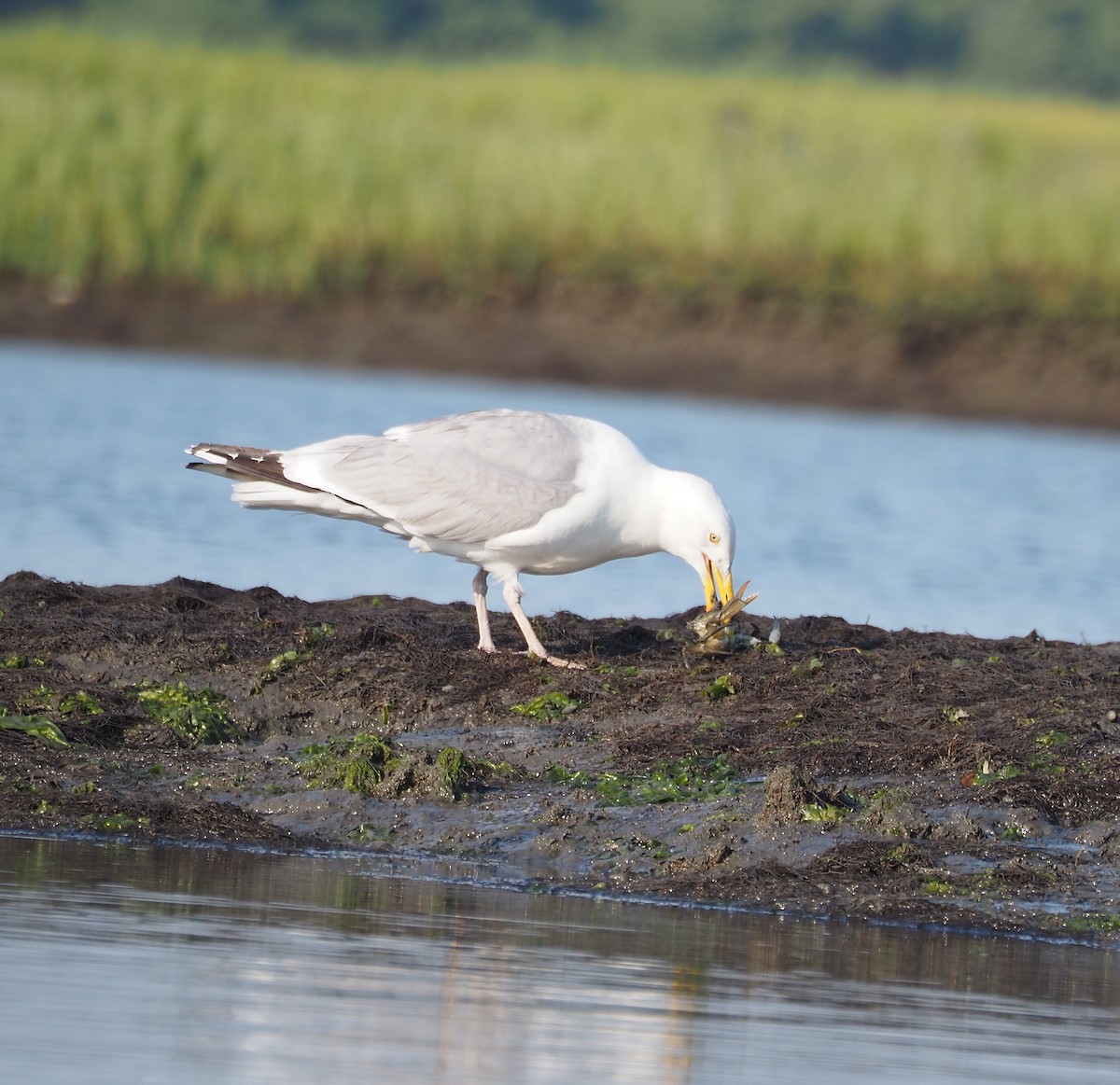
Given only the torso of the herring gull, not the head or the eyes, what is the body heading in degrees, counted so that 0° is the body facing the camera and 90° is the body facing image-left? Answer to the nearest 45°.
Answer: approximately 270°

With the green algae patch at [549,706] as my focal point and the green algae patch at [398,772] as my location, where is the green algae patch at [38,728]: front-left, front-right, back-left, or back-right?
back-left

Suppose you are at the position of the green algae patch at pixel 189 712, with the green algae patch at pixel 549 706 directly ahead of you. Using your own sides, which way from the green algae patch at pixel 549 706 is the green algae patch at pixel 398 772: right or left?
right

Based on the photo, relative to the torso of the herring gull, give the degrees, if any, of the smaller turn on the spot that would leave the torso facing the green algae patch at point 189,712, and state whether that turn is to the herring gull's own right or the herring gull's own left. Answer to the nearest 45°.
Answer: approximately 135° to the herring gull's own right

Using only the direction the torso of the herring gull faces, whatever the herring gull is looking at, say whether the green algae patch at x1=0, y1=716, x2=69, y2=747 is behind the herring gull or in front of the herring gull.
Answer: behind

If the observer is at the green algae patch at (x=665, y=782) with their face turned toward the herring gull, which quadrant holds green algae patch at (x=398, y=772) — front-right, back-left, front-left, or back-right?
front-left

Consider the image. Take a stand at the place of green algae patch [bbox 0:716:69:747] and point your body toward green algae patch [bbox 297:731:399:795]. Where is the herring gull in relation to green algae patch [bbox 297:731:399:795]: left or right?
left

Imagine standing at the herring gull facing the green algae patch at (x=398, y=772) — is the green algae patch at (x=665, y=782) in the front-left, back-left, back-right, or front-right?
front-left

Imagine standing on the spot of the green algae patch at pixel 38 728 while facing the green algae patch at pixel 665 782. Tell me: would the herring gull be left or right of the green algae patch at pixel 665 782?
left

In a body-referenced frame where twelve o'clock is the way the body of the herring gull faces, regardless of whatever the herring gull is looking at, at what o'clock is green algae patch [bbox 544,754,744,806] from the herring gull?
The green algae patch is roughly at 2 o'clock from the herring gull.
